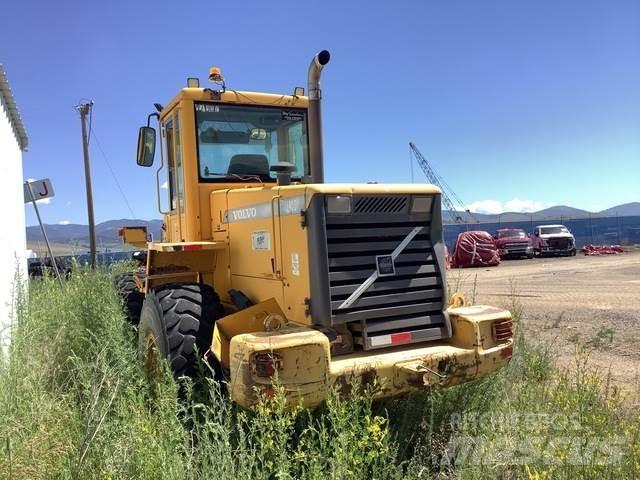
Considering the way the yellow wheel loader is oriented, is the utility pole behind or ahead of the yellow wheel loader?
ahead

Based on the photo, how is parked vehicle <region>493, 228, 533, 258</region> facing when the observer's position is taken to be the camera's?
facing the viewer and to the right of the viewer

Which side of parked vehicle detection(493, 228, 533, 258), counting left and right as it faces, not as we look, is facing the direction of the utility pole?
right

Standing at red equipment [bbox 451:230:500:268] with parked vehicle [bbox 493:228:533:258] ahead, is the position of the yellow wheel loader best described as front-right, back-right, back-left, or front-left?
back-right

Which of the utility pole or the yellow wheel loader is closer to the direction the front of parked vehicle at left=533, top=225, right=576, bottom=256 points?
the yellow wheel loader

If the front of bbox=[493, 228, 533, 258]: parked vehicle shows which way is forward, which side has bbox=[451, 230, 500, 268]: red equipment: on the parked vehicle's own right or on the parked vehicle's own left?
on the parked vehicle's own right

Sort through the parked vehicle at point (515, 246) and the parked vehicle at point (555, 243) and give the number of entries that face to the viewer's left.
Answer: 0

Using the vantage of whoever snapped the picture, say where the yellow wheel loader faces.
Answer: facing away from the viewer and to the left of the viewer

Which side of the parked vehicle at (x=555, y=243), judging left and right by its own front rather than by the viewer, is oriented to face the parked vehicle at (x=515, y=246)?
right

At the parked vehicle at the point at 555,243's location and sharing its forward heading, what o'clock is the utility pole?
The utility pole is roughly at 3 o'clock from the parked vehicle.

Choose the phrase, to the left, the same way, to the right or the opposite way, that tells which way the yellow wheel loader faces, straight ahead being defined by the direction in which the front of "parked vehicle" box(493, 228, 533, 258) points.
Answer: the opposite way
